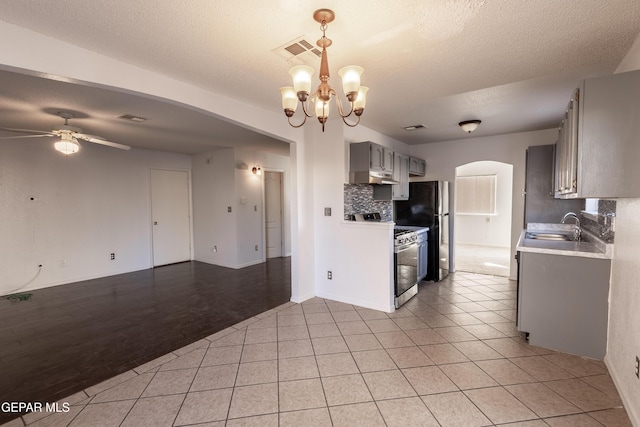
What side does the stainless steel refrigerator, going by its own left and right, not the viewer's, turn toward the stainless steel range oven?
right

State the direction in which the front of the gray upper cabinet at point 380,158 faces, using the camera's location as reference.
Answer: facing the viewer and to the right of the viewer

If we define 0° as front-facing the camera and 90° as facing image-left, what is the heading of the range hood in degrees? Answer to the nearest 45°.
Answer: approximately 315°

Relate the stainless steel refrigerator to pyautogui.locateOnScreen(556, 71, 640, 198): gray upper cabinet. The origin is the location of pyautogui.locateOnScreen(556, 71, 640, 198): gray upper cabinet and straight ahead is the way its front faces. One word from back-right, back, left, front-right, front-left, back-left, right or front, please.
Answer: front-right

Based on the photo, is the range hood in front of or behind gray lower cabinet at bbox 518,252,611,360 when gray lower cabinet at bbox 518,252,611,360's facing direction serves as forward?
in front

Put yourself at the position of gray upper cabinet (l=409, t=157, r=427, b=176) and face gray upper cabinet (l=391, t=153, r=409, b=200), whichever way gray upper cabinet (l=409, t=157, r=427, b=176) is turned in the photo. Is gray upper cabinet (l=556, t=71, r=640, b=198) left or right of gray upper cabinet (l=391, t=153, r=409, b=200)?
left

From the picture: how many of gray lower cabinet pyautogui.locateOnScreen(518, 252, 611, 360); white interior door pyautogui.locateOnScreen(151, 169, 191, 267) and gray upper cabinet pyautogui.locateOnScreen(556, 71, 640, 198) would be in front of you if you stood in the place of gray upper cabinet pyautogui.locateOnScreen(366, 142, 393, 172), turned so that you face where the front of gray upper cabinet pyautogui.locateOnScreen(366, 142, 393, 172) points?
2

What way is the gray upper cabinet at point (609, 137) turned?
to the viewer's left

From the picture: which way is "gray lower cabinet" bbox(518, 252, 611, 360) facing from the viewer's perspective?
to the viewer's left

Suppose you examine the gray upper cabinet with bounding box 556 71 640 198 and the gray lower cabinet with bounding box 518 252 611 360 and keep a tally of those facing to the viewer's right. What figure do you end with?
0
